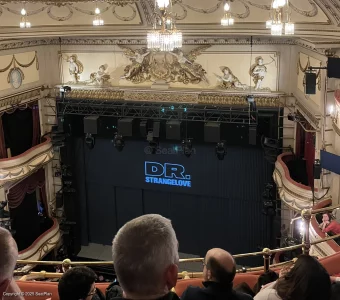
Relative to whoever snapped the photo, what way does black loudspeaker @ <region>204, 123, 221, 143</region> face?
facing the viewer

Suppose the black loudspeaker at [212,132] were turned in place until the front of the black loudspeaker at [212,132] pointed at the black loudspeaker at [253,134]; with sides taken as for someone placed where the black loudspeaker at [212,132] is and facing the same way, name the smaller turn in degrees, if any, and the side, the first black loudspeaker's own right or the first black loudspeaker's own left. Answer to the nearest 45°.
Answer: approximately 90° to the first black loudspeaker's own left

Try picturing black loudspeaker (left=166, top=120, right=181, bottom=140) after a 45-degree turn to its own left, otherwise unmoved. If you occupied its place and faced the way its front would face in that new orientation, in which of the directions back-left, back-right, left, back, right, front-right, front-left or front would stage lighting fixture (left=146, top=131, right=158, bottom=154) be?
back

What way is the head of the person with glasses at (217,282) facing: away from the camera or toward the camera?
away from the camera

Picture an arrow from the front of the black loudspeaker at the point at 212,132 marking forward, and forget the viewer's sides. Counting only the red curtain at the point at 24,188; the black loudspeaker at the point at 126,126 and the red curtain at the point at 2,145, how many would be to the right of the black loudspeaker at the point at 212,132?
3

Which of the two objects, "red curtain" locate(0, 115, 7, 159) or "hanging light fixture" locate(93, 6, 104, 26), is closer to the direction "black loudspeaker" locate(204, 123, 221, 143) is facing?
the hanging light fixture

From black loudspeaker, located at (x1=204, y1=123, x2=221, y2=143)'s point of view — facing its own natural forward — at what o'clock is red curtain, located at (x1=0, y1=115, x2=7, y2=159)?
The red curtain is roughly at 3 o'clock from the black loudspeaker.

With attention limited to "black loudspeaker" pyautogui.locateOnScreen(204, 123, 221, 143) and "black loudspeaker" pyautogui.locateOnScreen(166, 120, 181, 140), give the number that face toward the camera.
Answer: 2

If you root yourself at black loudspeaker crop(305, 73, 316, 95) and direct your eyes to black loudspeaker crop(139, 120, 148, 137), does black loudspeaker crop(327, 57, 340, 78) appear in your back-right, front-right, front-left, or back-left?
back-left

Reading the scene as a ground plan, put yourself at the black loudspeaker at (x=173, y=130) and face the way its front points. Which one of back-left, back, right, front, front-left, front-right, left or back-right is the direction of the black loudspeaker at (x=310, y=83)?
front-left

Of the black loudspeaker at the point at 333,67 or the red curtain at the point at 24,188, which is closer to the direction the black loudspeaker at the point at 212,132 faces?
the black loudspeaker

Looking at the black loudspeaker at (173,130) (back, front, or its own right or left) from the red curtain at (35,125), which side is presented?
right

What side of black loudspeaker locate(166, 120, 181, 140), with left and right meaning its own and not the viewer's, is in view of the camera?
front

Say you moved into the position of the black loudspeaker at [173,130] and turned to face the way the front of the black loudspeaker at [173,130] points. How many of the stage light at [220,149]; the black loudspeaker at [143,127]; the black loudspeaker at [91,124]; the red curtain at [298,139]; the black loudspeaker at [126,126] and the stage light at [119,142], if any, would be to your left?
2
